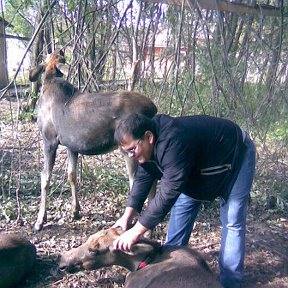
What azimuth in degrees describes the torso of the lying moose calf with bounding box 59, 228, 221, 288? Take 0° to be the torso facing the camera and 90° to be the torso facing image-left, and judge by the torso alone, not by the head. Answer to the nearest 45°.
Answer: approximately 90°

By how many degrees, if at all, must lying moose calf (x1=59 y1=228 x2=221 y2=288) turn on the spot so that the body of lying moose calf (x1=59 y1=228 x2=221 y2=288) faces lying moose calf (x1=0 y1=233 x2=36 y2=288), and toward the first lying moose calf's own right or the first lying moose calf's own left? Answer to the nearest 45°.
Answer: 0° — it already faces it

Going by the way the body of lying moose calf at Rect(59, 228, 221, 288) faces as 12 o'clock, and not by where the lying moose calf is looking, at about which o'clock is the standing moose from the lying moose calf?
The standing moose is roughly at 2 o'clock from the lying moose calf.

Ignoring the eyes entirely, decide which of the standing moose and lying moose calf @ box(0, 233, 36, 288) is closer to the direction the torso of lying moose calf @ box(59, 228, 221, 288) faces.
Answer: the lying moose calf
